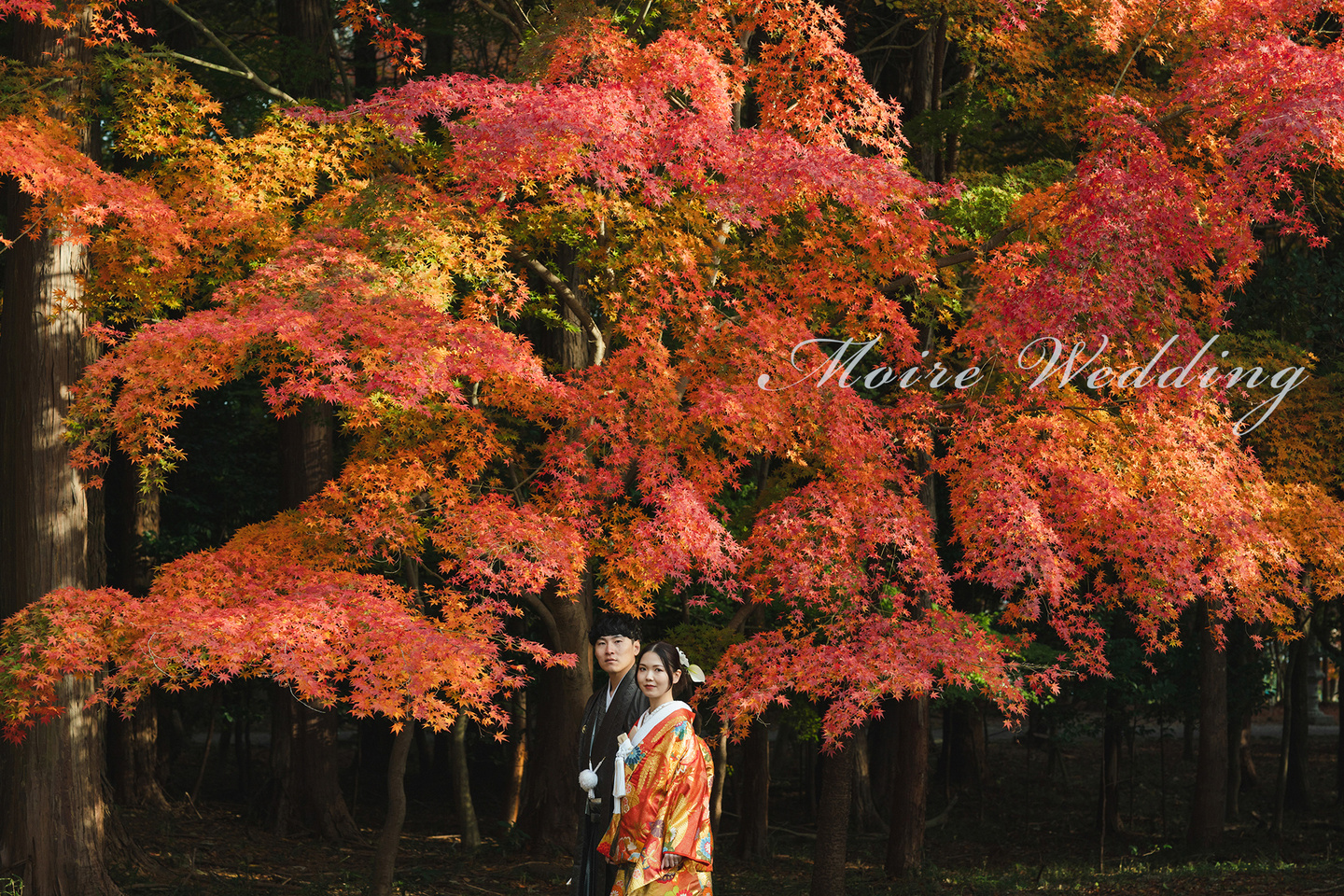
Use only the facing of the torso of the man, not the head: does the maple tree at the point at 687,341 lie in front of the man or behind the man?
behind

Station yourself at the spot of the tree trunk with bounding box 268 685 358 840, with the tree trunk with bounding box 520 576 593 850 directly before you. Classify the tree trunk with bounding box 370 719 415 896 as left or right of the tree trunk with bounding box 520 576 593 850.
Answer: right

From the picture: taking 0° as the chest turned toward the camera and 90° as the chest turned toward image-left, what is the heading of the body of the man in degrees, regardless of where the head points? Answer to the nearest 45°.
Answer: approximately 45°

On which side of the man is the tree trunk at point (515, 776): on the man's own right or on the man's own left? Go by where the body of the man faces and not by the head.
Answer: on the man's own right
